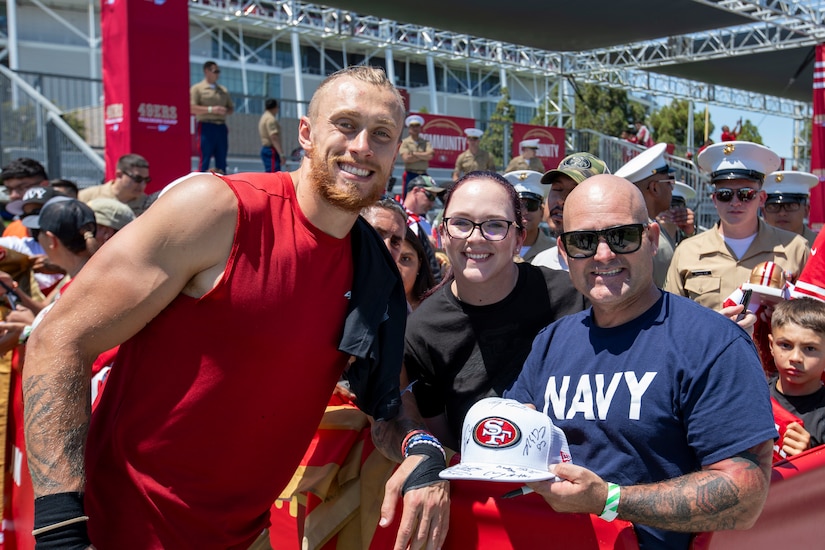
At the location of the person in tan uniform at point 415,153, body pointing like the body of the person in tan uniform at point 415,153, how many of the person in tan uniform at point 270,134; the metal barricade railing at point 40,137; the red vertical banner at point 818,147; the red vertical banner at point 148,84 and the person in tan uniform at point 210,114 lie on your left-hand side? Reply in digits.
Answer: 1

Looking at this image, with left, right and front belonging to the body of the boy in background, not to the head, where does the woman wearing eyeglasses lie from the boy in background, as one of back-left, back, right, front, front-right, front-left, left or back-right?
front-right

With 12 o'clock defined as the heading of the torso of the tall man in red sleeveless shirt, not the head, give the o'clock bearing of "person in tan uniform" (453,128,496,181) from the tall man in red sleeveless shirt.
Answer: The person in tan uniform is roughly at 8 o'clock from the tall man in red sleeveless shirt.

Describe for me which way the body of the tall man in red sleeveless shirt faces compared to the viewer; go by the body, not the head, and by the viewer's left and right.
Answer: facing the viewer and to the right of the viewer

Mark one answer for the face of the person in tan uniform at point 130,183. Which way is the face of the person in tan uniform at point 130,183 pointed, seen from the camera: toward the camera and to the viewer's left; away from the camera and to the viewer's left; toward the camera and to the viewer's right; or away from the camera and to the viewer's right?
toward the camera and to the viewer's right

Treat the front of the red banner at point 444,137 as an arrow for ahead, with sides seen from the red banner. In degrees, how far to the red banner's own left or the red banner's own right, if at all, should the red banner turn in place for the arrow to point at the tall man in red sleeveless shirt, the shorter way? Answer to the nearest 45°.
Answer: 0° — it already faces them

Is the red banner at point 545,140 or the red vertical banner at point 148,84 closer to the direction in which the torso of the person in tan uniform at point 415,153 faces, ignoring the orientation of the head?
the red vertical banner

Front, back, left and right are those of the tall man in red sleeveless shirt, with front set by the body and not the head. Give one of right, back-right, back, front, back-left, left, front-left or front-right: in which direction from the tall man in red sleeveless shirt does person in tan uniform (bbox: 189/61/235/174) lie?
back-left

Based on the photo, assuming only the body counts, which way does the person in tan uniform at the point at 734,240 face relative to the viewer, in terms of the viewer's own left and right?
facing the viewer

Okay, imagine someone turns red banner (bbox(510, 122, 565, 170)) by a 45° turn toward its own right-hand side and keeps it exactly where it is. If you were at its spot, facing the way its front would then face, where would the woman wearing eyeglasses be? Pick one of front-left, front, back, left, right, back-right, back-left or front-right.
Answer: front-left

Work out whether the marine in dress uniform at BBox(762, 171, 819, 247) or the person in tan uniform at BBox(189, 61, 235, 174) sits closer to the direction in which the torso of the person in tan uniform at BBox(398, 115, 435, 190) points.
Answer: the marine in dress uniform

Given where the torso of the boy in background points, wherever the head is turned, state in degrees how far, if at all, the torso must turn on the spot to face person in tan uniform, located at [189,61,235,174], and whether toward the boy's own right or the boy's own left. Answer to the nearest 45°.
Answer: approximately 135° to the boy's own right

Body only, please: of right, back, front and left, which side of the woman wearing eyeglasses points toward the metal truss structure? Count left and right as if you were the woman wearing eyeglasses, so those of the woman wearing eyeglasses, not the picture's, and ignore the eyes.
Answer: back
